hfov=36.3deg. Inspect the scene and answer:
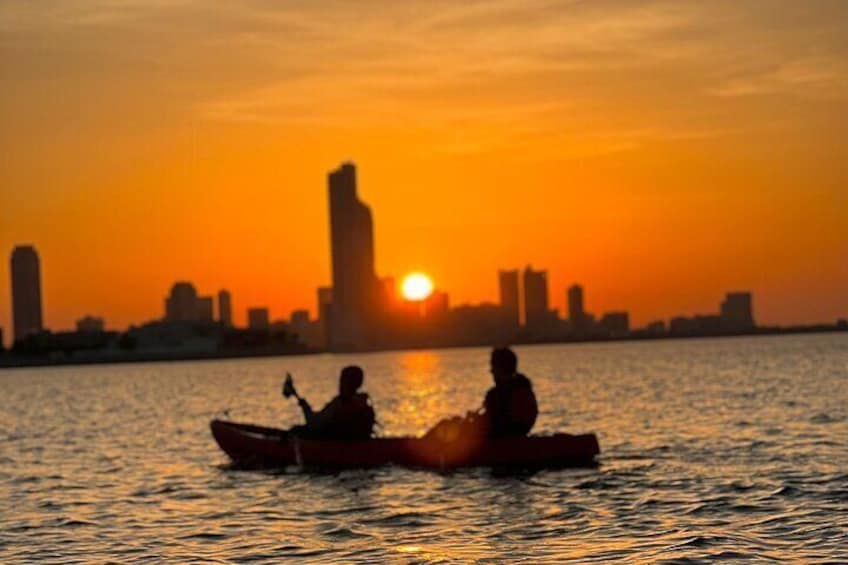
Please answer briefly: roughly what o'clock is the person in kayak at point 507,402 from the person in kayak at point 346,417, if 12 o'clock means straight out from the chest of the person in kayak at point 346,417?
the person in kayak at point 507,402 is roughly at 7 o'clock from the person in kayak at point 346,417.

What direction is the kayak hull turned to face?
to the viewer's left

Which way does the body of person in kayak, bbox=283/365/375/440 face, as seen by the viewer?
to the viewer's left
